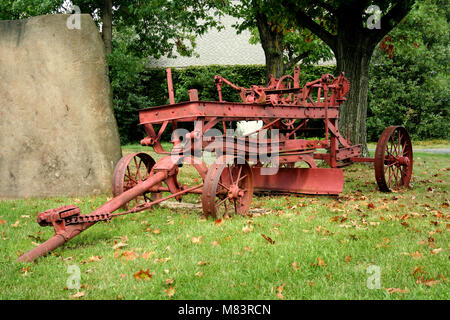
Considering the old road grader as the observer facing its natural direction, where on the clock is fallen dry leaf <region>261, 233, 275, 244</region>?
The fallen dry leaf is roughly at 10 o'clock from the old road grader.

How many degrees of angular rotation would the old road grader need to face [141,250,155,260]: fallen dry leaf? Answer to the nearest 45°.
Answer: approximately 45° to its left

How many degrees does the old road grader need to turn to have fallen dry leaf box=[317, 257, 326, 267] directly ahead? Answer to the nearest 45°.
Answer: approximately 45° to its left

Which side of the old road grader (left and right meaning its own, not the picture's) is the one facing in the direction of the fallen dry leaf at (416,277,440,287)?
left

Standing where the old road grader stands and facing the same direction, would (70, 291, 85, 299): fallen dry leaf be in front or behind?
in front

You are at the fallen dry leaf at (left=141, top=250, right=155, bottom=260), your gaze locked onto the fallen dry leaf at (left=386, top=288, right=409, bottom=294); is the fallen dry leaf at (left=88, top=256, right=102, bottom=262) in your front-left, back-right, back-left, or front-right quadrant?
back-right

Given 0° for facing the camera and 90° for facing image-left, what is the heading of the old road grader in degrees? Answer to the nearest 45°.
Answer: approximately 45°

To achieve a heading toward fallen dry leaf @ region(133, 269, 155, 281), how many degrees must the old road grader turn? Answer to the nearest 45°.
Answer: approximately 45° to its left

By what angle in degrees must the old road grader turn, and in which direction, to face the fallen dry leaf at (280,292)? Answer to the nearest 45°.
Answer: approximately 45° to its left
